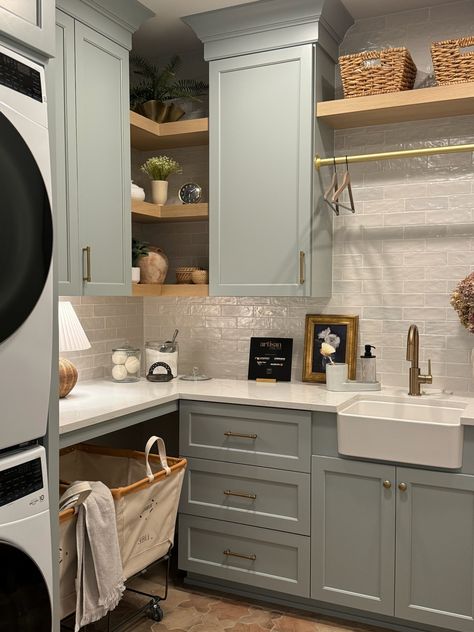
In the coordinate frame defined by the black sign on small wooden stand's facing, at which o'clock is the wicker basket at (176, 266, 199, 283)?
The wicker basket is roughly at 3 o'clock from the black sign on small wooden stand.

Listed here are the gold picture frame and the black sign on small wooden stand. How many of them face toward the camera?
2

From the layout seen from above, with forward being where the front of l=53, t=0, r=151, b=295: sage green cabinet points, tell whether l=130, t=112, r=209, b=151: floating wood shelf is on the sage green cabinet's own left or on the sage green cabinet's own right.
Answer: on the sage green cabinet's own left

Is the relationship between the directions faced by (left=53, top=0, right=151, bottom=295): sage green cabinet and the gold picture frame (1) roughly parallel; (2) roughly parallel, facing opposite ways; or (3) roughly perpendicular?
roughly perpendicular

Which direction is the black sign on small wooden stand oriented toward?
toward the camera

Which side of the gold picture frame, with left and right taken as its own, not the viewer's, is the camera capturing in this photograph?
front

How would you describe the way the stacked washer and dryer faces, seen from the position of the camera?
facing the viewer and to the right of the viewer

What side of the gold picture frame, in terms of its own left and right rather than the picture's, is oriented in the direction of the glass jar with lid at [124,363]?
right

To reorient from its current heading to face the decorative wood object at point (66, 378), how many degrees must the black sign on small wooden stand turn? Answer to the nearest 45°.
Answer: approximately 45° to its right
